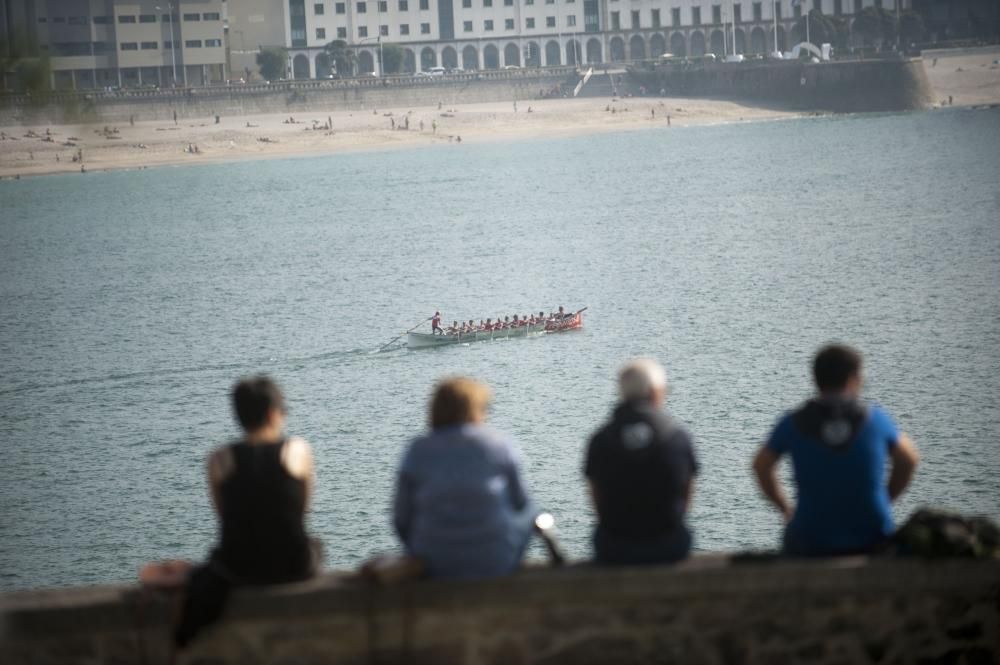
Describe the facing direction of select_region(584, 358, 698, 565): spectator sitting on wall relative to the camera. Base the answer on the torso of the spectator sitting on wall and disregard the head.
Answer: away from the camera

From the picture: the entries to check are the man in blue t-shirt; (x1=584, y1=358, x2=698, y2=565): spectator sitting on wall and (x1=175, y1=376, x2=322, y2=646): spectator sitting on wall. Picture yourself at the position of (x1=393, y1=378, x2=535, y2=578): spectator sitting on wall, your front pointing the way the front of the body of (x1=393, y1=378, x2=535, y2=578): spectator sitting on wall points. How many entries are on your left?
1

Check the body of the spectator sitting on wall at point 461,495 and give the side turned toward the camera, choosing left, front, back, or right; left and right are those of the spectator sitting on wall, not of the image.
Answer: back

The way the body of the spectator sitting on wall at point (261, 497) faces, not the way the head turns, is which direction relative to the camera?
away from the camera

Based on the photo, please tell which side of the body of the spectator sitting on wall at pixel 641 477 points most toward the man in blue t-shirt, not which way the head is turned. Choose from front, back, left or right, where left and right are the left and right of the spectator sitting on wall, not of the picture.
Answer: right

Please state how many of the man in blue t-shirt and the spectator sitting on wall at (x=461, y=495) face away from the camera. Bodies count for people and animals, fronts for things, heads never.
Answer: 2

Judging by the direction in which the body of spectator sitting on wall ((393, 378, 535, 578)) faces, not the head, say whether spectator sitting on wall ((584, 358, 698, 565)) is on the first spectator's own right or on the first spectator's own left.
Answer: on the first spectator's own right

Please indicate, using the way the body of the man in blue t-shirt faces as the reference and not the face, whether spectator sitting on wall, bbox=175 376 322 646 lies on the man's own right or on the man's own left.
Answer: on the man's own left

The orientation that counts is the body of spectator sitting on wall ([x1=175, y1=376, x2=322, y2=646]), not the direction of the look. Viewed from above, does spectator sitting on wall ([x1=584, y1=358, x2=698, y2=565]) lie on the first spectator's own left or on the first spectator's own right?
on the first spectator's own right

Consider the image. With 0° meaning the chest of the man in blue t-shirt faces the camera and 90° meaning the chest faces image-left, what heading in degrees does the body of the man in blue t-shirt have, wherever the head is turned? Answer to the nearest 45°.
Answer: approximately 180°

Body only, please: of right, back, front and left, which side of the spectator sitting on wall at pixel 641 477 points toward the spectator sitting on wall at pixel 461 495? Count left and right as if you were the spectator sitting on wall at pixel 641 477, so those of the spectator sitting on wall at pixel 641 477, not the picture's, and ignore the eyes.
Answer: left

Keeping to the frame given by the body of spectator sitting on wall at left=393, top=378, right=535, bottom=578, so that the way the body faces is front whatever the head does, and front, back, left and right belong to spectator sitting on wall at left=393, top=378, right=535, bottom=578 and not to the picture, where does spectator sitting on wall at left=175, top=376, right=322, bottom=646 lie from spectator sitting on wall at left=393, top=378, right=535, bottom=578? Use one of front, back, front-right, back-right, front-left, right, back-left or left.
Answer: left
